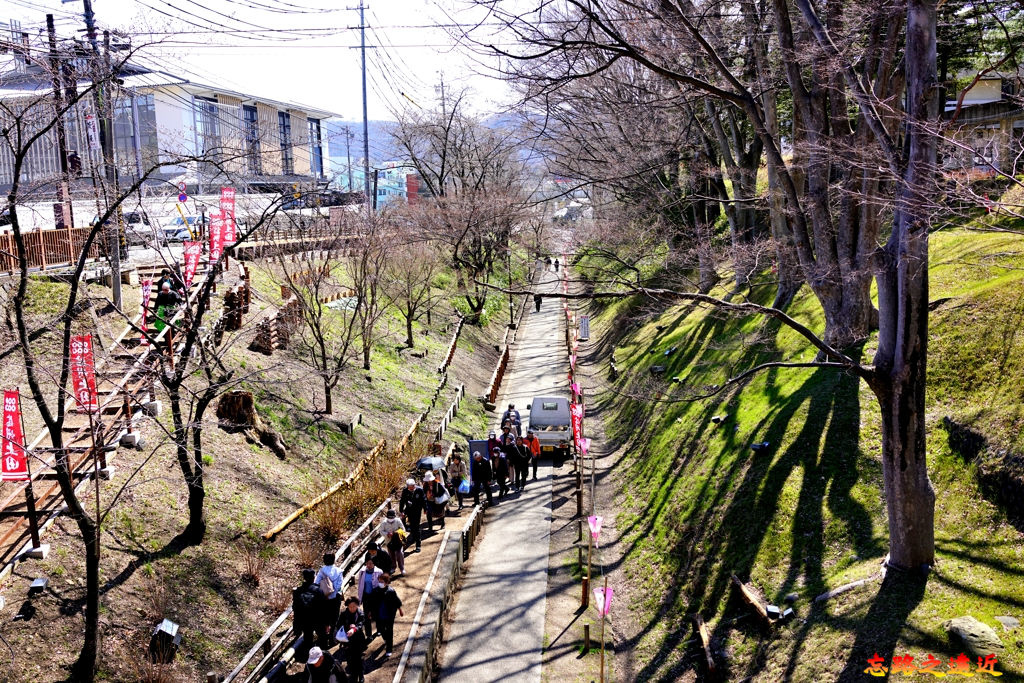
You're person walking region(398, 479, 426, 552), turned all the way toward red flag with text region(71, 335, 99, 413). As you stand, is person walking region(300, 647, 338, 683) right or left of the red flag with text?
left

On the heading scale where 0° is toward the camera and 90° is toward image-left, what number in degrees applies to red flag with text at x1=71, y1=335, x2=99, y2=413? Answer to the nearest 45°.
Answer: approximately 0°

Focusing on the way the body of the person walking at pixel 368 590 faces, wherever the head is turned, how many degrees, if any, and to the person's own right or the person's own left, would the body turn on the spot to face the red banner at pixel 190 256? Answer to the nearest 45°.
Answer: approximately 135° to the person's own right

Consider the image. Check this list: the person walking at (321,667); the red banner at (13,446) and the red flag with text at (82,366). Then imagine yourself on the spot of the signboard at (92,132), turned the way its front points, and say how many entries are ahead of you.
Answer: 3
